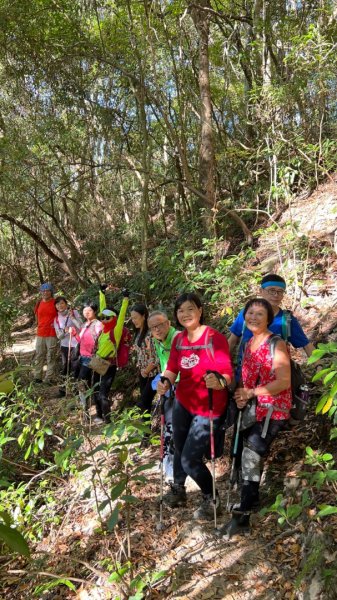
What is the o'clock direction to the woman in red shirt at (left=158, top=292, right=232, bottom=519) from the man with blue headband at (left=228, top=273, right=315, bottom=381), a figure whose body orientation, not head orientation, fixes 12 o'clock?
The woman in red shirt is roughly at 2 o'clock from the man with blue headband.

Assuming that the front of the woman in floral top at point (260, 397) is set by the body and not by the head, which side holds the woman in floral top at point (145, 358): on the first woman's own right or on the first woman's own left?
on the first woman's own right

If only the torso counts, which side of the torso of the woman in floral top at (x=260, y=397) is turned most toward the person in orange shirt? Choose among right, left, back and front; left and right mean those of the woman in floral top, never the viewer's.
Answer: right

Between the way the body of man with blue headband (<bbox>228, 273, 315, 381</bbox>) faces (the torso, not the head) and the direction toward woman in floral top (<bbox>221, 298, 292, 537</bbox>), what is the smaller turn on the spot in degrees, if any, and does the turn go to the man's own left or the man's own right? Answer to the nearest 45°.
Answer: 0° — they already face them

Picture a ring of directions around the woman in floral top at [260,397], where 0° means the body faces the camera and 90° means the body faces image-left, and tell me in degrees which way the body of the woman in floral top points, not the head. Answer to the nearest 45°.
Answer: approximately 45°

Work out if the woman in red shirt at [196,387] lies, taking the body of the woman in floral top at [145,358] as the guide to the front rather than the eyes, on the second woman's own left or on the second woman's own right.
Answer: on the second woman's own left

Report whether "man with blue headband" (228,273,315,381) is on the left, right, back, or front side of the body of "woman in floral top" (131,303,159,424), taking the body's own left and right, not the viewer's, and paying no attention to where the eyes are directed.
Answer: left

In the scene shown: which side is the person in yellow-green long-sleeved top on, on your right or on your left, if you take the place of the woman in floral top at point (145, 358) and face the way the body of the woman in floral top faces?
on your right

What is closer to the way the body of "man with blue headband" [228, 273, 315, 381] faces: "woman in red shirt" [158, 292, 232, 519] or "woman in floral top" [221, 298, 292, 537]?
the woman in floral top

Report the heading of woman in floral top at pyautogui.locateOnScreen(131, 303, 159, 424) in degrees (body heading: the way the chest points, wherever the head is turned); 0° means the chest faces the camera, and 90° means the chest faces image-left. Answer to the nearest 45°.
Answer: approximately 45°

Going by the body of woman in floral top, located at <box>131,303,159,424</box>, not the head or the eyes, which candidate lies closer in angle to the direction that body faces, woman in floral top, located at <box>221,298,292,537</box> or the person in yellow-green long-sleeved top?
the woman in floral top
